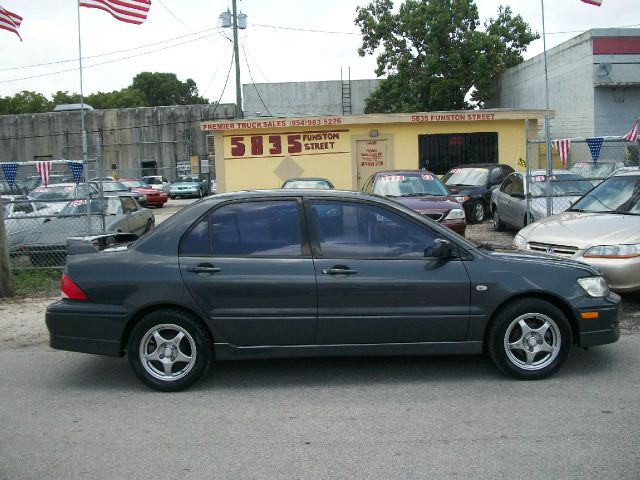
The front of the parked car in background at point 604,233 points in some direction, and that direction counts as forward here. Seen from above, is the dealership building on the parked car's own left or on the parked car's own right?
on the parked car's own right

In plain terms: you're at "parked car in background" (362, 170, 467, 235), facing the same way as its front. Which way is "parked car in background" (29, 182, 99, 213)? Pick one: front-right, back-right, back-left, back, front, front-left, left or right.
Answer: back-right

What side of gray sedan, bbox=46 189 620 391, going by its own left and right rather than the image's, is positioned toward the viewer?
right

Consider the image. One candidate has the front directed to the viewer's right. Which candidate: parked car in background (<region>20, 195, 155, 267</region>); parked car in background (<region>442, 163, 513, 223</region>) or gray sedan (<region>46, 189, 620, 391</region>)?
the gray sedan

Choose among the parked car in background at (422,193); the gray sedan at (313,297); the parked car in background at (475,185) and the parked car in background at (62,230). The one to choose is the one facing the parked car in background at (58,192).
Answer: the parked car in background at (475,185)

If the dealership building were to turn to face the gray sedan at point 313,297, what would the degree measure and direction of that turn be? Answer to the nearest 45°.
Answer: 0° — it already faces it

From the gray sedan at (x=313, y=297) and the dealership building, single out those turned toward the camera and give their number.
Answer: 1

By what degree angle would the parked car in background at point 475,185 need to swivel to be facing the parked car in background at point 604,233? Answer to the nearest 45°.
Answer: approximately 45° to its left

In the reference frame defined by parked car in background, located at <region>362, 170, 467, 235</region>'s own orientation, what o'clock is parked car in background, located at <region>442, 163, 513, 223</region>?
parked car in background, located at <region>442, 163, 513, 223</region> is roughly at 8 o'clock from parked car in background, located at <region>362, 170, 467, 235</region>.

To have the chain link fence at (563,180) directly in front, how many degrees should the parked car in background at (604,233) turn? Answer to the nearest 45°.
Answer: approximately 135° to its right
